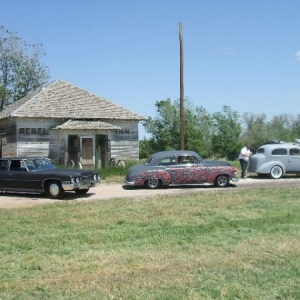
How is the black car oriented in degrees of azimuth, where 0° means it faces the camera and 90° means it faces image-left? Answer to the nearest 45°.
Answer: approximately 315°

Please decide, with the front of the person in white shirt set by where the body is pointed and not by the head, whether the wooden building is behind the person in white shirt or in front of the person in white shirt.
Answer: behind

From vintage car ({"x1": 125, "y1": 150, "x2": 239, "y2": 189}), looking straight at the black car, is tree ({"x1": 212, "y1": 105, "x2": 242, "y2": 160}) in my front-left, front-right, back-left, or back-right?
back-right

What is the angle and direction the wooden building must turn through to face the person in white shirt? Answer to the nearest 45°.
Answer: approximately 45° to its left

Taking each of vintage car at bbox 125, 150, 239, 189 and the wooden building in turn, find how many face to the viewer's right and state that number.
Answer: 1

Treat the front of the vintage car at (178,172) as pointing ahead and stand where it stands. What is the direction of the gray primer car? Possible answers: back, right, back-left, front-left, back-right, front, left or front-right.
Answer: front-left

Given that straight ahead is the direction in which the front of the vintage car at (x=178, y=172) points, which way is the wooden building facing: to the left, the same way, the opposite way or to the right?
to the right

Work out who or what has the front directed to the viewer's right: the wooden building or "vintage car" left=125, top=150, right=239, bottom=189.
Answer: the vintage car

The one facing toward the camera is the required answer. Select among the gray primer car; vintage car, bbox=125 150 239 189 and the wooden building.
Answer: the wooden building

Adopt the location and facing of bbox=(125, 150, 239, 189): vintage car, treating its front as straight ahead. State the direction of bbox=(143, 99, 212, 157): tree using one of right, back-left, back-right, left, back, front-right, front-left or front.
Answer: left
